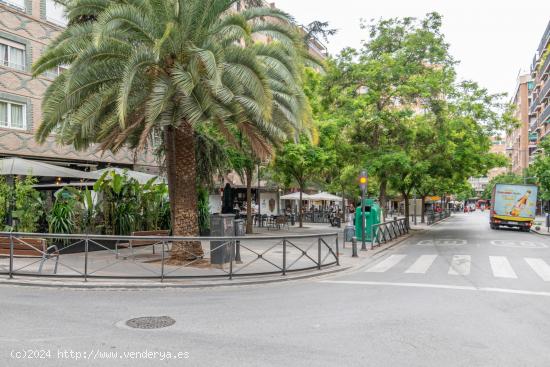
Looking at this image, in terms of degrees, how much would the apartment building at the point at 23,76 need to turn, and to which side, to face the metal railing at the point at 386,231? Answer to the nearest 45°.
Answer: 0° — it already faces it

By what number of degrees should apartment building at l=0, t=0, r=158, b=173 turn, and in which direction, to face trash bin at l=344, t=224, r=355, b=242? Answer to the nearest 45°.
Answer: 0° — it already faces it

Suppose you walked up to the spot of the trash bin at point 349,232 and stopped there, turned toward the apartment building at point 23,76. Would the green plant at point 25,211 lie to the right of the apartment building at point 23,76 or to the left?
left

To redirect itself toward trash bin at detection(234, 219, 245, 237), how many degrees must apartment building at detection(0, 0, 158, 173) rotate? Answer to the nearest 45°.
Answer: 0° — it already faces it

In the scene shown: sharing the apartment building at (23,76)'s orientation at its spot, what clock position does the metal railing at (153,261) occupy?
The metal railing is roughly at 1 o'clock from the apartment building.

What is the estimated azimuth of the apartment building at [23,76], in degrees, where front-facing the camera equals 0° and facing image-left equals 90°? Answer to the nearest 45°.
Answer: approximately 315°

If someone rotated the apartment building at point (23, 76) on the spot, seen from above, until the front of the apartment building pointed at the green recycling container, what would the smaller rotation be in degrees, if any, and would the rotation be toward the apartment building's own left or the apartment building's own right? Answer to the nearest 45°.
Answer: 0° — it already faces it
